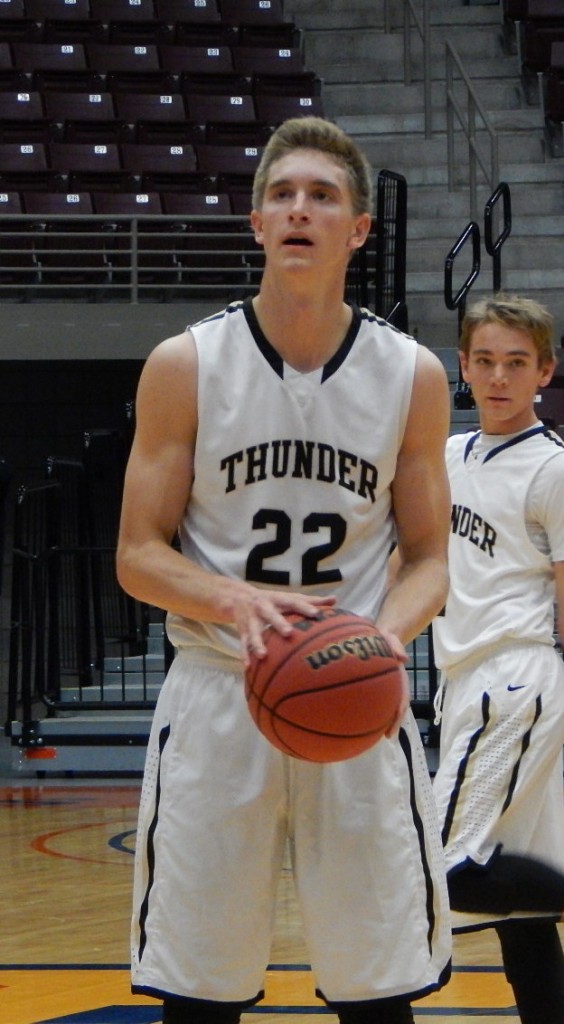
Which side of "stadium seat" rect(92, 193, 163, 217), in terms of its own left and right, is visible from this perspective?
front

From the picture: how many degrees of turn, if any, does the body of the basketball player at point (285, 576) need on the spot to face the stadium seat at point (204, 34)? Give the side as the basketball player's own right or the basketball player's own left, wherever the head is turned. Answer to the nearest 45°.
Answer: approximately 180°

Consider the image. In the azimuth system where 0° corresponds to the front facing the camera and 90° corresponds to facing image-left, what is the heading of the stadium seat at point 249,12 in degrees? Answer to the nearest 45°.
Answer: approximately 0°

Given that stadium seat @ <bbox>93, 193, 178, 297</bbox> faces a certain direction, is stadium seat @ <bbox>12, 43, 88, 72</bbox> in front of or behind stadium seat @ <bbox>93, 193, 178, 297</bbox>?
behind

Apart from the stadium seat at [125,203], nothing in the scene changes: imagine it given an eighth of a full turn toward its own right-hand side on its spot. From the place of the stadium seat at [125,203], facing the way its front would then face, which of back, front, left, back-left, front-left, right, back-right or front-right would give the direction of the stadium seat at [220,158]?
back

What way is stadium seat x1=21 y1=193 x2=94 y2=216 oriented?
toward the camera

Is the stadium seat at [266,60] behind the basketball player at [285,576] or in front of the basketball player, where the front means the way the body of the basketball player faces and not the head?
behind

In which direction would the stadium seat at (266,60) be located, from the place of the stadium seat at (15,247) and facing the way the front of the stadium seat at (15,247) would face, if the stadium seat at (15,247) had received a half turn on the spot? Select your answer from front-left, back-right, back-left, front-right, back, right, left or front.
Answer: front-right

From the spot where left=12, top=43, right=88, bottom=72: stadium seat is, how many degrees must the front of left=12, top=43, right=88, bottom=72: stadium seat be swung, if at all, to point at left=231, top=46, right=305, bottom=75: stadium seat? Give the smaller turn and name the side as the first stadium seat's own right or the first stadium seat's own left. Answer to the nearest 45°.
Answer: approximately 90° to the first stadium seat's own left

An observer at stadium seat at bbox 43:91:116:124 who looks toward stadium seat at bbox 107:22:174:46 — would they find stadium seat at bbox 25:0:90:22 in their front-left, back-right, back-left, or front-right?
front-left

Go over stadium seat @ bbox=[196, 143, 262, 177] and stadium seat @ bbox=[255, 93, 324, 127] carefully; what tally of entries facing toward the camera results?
2

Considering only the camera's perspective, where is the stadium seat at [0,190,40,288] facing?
facing the viewer

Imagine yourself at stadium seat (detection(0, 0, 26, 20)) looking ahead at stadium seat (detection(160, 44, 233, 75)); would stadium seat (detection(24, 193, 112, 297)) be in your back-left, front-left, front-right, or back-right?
front-right

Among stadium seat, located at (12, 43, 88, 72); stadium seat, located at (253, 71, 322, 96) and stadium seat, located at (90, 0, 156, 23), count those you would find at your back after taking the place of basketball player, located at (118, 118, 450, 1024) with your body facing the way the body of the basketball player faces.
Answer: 3

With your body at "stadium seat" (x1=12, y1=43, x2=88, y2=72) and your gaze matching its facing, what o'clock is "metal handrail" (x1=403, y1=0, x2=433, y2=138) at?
The metal handrail is roughly at 9 o'clock from the stadium seat.

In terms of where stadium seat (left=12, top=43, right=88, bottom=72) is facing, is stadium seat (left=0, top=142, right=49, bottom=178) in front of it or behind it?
in front

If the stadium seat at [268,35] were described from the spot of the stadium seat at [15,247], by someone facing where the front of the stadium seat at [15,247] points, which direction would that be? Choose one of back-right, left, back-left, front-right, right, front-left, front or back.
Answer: back-left

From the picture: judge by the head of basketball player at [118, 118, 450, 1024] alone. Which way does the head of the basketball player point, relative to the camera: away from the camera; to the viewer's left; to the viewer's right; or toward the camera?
toward the camera

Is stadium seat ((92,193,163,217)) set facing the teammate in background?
yes

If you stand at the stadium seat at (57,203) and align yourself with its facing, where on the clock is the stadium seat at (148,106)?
the stadium seat at (148,106) is roughly at 7 o'clock from the stadium seat at (57,203).

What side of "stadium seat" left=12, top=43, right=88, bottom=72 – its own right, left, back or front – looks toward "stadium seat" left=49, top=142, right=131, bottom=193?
front

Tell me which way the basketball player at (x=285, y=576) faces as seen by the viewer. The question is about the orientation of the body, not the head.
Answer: toward the camera

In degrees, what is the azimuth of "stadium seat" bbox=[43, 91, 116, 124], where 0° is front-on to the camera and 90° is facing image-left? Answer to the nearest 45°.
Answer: approximately 0°
